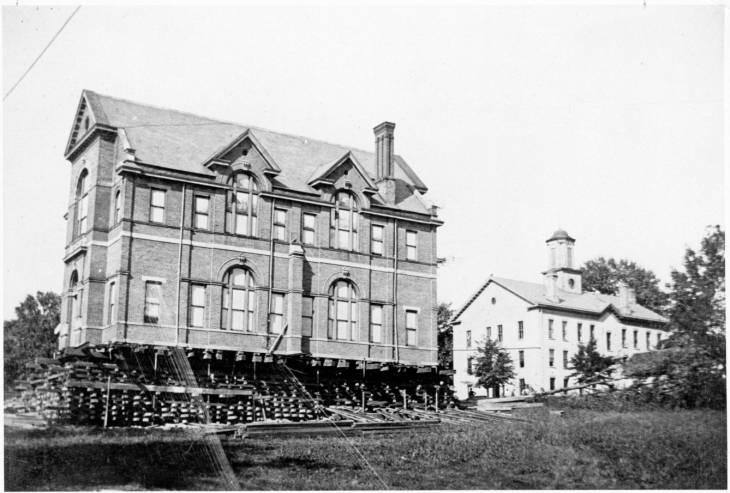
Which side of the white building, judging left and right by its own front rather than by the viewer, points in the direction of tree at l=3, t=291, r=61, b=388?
right

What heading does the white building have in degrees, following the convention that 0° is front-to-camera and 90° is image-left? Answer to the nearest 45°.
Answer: approximately 315°

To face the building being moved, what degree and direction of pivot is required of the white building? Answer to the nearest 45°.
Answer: approximately 90° to its right
